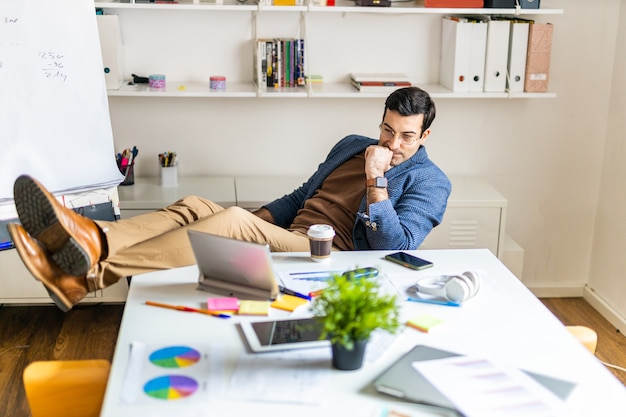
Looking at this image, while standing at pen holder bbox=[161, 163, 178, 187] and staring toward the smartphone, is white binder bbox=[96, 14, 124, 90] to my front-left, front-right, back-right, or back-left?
back-right

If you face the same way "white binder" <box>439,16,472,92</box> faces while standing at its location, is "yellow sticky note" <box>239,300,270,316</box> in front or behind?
in front

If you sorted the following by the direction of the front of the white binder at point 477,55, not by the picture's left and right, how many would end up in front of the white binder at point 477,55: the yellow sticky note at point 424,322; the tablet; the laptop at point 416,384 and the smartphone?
4

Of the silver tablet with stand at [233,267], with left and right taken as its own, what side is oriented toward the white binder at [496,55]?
front

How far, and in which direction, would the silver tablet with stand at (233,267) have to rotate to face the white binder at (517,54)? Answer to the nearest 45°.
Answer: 0° — it already faces it

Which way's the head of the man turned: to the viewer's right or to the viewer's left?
to the viewer's left

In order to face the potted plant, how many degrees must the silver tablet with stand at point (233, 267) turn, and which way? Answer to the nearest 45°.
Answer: approximately 90° to its right

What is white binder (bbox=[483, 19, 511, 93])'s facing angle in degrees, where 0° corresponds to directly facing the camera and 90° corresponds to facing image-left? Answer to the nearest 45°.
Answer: approximately 0°
